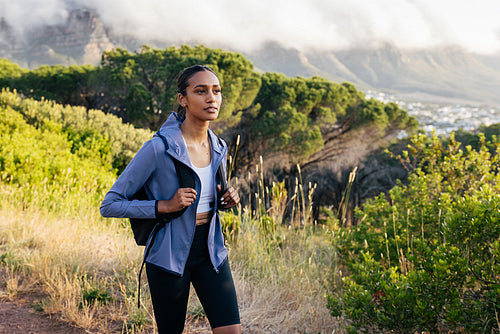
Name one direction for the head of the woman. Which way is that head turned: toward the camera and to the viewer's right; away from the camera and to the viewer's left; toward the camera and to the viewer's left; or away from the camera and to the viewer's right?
toward the camera and to the viewer's right

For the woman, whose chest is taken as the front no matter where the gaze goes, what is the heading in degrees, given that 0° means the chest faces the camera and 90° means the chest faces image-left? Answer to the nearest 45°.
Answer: approximately 315°
